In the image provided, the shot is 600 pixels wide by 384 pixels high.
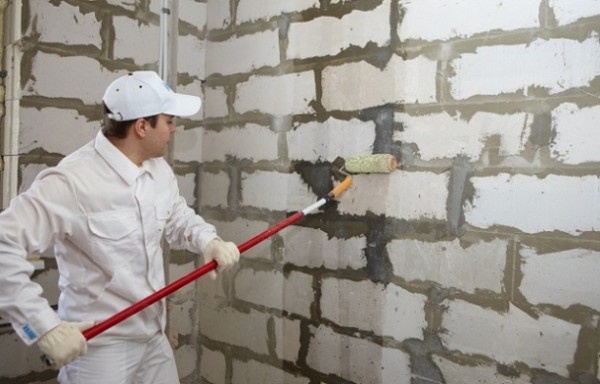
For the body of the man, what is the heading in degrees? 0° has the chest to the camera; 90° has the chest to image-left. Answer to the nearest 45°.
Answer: approximately 315°

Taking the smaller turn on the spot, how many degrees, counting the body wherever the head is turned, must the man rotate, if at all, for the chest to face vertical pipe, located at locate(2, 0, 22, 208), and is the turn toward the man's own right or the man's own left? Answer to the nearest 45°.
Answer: approximately 180°

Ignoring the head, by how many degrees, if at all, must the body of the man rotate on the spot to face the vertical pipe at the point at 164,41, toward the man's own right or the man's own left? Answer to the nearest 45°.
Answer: approximately 135° to the man's own left
